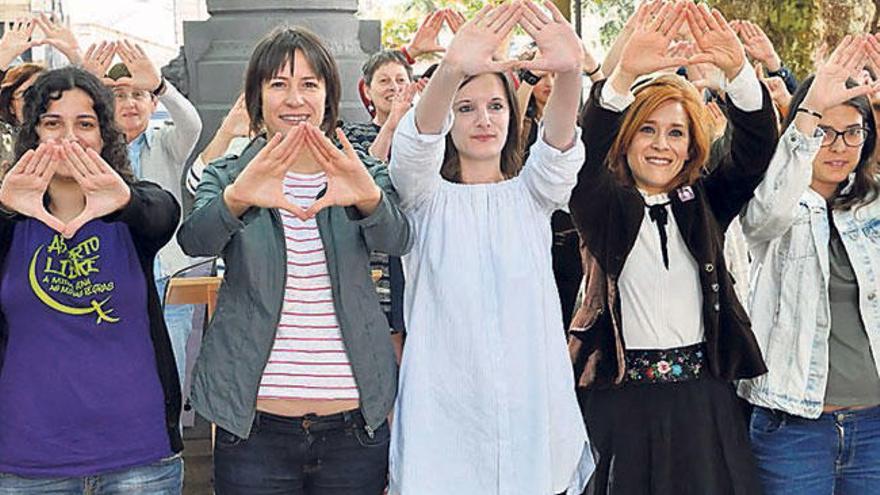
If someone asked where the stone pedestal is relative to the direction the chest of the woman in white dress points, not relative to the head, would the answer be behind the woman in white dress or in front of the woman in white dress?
behind

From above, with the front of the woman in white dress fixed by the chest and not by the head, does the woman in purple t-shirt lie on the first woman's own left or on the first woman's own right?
on the first woman's own right

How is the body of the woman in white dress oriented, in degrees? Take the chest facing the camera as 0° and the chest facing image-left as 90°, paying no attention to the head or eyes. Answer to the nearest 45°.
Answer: approximately 0°

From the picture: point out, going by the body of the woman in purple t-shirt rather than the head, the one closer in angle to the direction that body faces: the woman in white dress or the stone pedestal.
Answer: the woman in white dress

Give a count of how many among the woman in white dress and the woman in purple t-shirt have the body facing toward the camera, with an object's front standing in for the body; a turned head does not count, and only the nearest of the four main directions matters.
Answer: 2

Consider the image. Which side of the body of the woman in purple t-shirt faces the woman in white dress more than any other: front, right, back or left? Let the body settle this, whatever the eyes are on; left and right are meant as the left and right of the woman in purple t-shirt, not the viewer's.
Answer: left

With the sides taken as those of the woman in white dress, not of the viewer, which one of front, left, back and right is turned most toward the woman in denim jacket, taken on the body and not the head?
left
